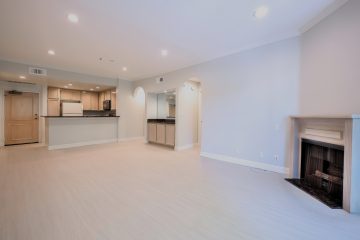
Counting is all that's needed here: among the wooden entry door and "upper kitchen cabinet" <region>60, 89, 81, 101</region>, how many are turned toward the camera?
2

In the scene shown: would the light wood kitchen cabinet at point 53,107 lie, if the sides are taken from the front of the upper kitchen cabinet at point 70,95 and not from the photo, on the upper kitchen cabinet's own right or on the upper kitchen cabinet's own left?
on the upper kitchen cabinet's own right

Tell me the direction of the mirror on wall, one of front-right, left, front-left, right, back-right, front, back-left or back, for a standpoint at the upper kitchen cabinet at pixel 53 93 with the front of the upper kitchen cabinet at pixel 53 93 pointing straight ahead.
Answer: front-left

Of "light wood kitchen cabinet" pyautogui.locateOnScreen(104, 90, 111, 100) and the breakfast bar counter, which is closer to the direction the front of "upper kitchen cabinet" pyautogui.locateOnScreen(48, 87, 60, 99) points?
the breakfast bar counter

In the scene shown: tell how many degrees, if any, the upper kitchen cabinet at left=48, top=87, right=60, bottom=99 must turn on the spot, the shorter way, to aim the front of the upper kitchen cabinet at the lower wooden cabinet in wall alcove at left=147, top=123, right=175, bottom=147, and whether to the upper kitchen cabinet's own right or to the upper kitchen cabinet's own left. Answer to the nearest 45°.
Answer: approximately 45° to the upper kitchen cabinet's own left

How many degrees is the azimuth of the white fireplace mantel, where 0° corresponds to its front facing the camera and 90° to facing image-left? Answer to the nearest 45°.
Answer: approximately 45°

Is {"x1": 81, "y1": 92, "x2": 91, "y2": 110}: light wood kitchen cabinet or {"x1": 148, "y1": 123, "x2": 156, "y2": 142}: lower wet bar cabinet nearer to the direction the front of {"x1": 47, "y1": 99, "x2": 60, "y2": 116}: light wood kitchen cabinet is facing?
the lower wet bar cabinet

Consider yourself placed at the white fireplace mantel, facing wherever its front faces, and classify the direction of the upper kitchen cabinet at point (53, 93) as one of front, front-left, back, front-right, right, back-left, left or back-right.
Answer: front-right

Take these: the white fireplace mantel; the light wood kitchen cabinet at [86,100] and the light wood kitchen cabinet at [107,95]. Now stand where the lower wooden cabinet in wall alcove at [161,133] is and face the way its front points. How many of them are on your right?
2

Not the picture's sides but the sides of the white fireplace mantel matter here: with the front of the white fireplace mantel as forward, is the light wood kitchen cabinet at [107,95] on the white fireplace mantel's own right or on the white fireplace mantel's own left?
on the white fireplace mantel's own right
